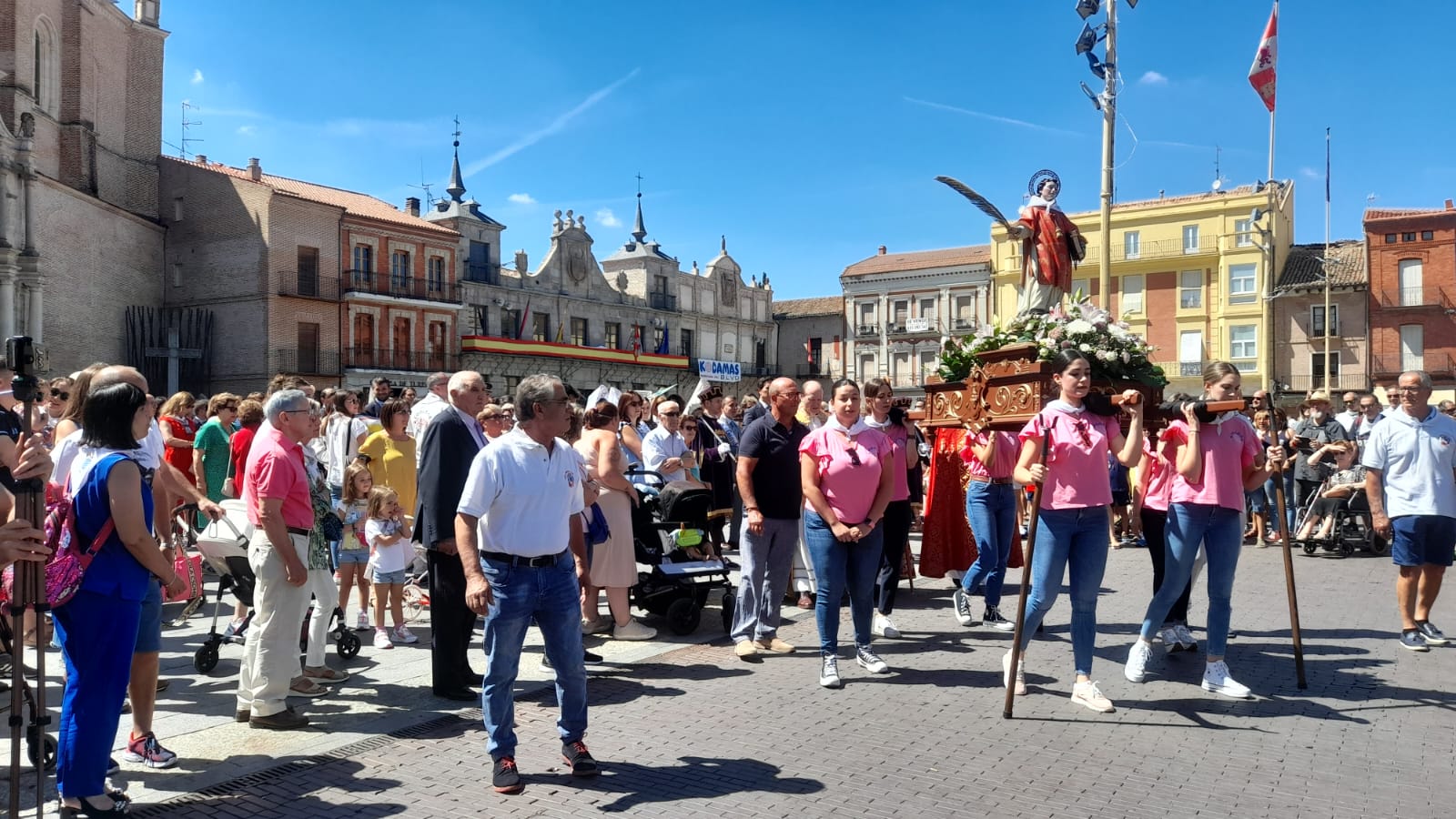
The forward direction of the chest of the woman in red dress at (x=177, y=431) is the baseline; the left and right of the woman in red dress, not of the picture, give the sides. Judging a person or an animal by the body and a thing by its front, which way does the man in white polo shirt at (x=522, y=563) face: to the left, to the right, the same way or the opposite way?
the same way

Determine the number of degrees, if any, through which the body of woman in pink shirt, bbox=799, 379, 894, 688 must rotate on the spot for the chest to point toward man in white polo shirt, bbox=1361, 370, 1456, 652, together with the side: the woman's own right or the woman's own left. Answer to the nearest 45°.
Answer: approximately 90° to the woman's own left

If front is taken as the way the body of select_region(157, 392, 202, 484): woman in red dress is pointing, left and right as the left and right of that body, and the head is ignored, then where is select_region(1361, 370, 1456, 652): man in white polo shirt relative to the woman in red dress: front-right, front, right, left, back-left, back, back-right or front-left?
front

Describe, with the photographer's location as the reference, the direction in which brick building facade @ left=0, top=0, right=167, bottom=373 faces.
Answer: facing the viewer and to the right of the viewer

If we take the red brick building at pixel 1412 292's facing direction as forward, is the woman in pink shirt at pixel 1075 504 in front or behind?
in front

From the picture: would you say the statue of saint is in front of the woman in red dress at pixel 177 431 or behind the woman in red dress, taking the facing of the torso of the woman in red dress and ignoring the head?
in front

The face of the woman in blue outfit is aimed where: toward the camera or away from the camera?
away from the camera

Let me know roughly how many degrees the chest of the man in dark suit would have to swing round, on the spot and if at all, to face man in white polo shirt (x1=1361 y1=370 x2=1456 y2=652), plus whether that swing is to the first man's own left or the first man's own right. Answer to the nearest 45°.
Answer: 0° — they already face them

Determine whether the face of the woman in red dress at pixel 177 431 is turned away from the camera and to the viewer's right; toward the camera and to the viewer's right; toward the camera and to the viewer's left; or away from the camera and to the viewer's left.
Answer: toward the camera and to the viewer's right

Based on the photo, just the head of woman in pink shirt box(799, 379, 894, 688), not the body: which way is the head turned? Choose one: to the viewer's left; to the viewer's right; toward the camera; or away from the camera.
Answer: toward the camera

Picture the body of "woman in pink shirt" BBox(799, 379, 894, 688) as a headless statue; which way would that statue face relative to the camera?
toward the camera

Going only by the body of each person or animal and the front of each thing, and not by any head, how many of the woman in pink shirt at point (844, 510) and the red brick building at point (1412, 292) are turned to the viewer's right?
0

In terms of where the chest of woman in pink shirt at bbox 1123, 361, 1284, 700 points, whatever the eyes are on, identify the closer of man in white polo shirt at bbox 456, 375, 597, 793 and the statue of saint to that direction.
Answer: the man in white polo shirt
